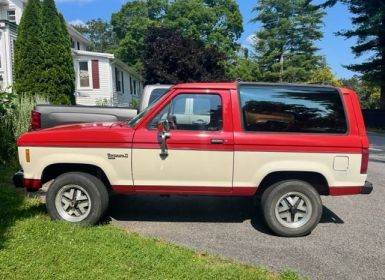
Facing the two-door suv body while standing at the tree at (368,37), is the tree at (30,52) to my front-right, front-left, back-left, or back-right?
front-right

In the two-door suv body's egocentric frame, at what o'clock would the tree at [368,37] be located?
The tree is roughly at 4 o'clock from the two-door suv body.

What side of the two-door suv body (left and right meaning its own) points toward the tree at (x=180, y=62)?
right

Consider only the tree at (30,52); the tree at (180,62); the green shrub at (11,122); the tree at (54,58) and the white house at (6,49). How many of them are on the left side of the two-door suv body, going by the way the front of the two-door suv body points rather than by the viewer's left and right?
0

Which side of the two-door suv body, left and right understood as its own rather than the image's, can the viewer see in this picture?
left

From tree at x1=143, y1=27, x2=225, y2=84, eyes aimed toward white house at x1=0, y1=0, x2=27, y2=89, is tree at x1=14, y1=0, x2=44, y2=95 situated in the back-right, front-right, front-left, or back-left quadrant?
front-left

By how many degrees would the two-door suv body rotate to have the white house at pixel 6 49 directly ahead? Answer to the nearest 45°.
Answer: approximately 45° to its right

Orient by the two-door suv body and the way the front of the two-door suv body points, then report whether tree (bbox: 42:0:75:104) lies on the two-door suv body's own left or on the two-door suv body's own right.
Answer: on the two-door suv body's own right

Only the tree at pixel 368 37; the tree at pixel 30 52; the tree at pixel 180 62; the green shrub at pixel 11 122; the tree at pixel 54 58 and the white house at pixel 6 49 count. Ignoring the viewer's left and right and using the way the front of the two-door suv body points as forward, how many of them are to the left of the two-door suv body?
0

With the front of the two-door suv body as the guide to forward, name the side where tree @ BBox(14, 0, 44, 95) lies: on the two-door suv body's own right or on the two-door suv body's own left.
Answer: on the two-door suv body's own right
